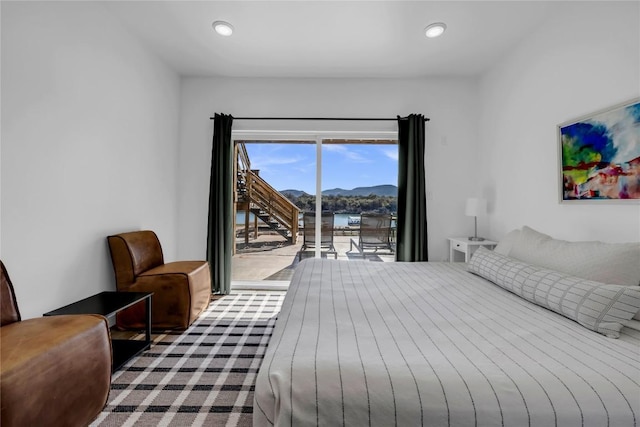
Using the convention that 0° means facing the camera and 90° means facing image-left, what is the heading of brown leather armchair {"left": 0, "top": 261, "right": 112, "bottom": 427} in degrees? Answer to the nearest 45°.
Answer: approximately 315°

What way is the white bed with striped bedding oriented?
to the viewer's left

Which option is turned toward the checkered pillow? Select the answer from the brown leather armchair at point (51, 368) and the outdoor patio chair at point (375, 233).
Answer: the brown leather armchair

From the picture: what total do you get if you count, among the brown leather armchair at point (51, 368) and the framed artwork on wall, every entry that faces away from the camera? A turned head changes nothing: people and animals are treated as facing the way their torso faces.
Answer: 0

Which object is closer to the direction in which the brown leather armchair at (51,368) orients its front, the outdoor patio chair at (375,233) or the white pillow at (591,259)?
the white pillow

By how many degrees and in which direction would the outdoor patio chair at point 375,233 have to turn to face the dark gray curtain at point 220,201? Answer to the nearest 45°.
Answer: approximately 90° to its left

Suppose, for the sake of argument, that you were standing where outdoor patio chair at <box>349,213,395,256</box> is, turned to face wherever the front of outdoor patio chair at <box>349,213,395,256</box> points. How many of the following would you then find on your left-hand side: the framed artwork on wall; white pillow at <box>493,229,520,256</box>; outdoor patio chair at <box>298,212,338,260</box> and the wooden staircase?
2

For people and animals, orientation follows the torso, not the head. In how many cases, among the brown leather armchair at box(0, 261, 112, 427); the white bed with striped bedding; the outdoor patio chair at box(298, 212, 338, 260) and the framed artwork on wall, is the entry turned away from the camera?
1

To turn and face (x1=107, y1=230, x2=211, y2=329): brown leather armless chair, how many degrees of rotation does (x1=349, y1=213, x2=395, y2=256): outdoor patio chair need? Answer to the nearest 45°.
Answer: approximately 135° to its left

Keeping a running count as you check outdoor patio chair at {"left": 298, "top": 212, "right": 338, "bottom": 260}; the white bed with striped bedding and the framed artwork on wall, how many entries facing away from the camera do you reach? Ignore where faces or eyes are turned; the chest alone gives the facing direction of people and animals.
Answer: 1

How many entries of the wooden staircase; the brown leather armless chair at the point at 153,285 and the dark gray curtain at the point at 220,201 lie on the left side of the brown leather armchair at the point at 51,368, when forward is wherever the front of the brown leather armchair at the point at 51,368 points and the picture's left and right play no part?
3

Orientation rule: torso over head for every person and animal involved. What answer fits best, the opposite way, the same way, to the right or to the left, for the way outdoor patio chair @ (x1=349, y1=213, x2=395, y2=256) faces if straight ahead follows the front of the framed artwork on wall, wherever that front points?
to the right

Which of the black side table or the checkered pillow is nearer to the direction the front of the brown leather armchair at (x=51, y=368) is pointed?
the checkered pillow

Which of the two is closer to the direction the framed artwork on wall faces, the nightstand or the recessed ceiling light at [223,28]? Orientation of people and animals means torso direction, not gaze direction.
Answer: the recessed ceiling light

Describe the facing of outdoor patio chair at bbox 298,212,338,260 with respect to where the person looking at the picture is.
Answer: facing away from the viewer
